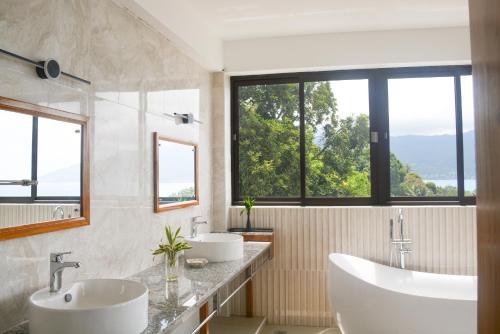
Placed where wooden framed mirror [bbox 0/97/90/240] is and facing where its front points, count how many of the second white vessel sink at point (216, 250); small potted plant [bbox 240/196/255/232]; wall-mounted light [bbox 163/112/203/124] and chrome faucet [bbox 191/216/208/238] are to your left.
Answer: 4

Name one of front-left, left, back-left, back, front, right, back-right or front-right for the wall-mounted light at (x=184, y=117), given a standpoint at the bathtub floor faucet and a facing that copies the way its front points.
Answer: front-right

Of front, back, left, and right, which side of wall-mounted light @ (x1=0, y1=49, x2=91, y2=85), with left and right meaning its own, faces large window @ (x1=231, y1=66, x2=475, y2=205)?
left

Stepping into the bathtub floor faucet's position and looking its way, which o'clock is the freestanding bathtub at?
The freestanding bathtub is roughly at 12 o'clock from the bathtub floor faucet.

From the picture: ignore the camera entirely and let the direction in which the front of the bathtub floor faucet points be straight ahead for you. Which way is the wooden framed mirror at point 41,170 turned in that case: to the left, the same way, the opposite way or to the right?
to the left

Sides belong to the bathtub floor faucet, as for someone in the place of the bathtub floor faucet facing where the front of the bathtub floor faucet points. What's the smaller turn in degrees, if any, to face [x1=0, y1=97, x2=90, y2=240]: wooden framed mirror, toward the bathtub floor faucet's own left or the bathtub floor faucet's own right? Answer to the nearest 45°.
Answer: approximately 45° to the bathtub floor faucet's own right

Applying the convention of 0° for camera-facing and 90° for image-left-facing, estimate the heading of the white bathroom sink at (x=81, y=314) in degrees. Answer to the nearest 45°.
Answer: approximately 315°

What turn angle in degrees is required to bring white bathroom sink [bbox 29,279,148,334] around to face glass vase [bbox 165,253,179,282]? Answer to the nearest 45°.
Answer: approximately 90° to its left

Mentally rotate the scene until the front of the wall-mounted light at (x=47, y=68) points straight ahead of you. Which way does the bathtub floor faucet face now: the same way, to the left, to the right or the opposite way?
to the right

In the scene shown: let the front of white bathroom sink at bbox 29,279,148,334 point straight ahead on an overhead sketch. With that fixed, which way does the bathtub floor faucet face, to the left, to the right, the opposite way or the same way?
to the right
